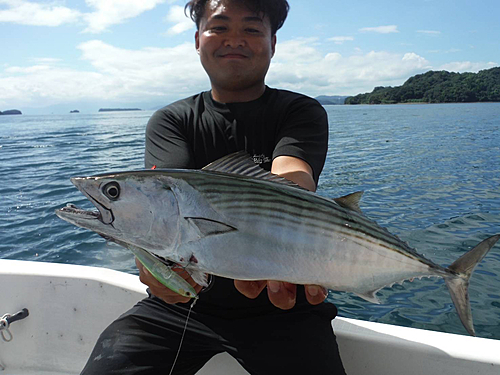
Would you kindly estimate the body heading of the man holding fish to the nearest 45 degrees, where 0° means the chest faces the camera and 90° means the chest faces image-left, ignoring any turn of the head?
approximately 0°
